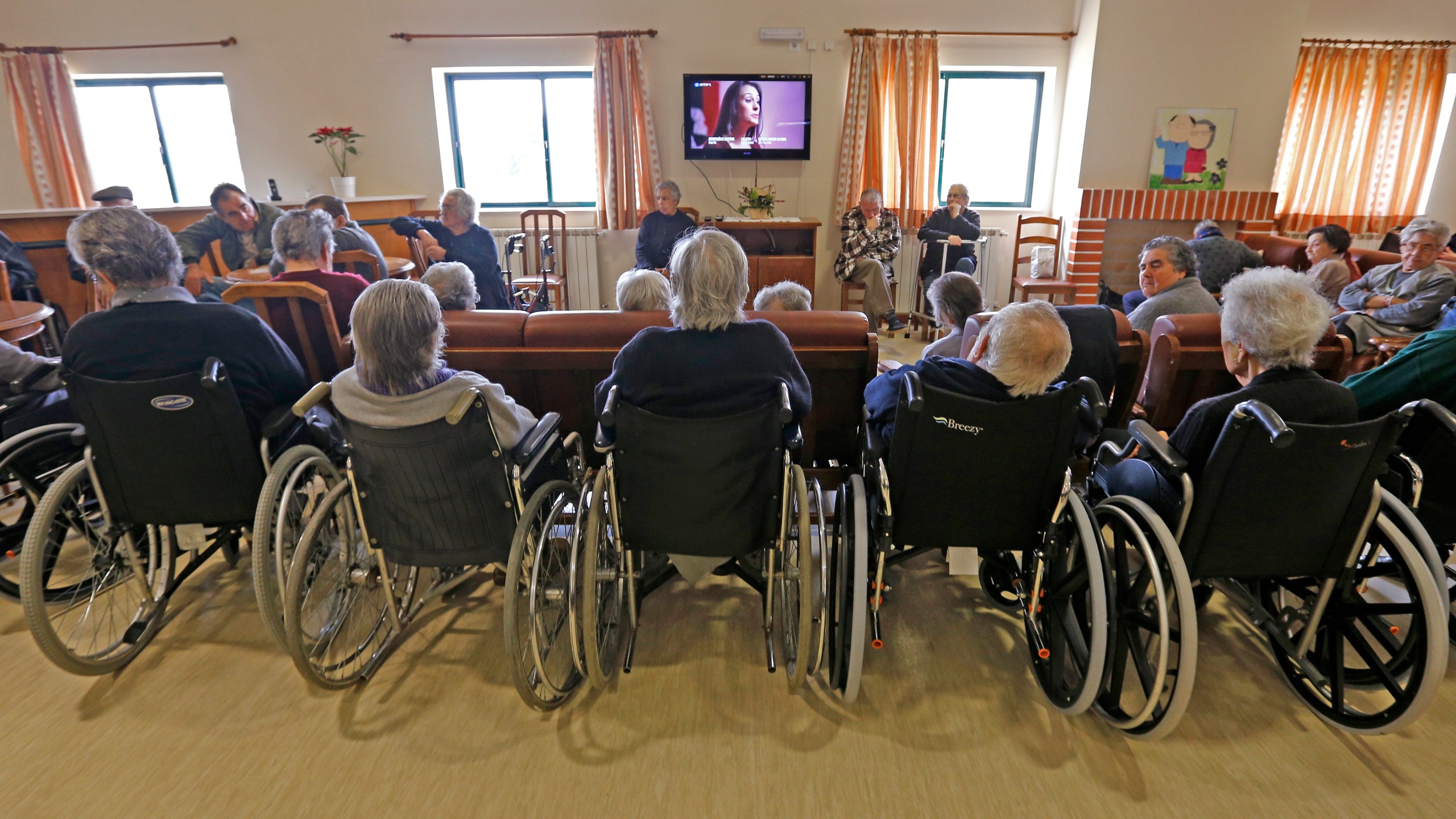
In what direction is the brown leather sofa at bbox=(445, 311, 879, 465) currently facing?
away from the camera

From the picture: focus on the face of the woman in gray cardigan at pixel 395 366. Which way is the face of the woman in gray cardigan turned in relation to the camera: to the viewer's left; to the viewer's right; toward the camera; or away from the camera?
away from the camera

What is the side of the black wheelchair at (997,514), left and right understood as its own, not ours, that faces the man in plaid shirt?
front

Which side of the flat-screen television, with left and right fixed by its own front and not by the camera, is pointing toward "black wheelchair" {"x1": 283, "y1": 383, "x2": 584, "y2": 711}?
front

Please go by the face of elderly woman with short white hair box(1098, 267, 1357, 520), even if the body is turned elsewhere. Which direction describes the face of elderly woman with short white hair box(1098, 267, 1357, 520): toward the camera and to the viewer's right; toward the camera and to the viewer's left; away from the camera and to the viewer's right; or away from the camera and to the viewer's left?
away from the camera and to the viewer's left

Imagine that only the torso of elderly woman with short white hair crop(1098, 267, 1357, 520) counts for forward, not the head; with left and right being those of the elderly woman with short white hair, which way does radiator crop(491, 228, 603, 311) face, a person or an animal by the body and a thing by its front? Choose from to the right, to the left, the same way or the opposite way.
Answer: the opposite way

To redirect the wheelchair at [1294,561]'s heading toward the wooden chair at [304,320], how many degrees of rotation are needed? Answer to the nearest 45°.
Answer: approximately 45° to its left

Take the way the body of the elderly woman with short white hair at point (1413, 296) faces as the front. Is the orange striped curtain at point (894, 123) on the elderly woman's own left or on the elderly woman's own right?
on the elderly woman's own right

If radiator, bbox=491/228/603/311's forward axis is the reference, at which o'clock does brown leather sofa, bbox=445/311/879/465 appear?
The brown leather sofa is roughly at 12 o'clock from the radiator.

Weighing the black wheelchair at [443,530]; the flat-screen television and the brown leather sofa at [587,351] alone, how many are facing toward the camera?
1

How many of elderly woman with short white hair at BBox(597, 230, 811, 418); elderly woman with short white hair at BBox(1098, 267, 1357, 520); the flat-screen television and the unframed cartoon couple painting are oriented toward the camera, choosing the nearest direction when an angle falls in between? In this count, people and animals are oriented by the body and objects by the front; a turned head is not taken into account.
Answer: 2

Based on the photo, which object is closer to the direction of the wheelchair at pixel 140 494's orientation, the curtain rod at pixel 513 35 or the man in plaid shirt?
the curtain rod

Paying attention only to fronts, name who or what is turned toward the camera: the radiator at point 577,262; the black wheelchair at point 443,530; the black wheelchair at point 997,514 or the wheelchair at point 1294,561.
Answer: the radiator

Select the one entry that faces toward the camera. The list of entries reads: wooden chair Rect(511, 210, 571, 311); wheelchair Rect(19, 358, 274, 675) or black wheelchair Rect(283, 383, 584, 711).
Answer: the wooden chair

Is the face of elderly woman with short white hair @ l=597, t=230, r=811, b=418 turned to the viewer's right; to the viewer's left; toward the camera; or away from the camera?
away from the camera

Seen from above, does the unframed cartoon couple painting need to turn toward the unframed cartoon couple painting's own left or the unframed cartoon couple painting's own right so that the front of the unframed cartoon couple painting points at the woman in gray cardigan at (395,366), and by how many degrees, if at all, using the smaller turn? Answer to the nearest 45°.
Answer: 0° — it already faces them

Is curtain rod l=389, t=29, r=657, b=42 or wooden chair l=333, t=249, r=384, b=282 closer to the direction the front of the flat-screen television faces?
the wooden chair

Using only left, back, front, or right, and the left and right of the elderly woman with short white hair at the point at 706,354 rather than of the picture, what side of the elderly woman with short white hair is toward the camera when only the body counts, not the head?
back

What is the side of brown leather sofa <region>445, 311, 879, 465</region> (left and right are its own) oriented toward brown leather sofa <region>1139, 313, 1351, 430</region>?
right
